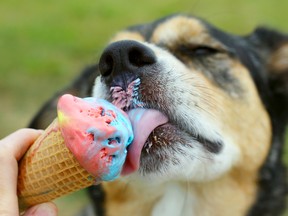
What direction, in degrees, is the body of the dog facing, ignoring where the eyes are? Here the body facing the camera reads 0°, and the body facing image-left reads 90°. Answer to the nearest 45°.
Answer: approximately 45°
